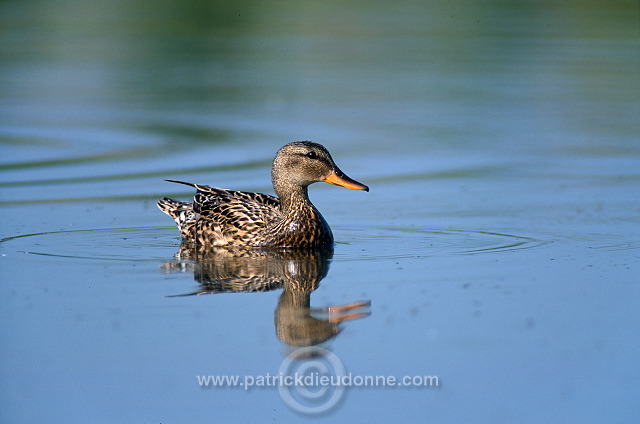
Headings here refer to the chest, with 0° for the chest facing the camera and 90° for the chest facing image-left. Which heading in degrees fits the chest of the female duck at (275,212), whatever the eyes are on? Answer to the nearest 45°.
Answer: approximately 270°
